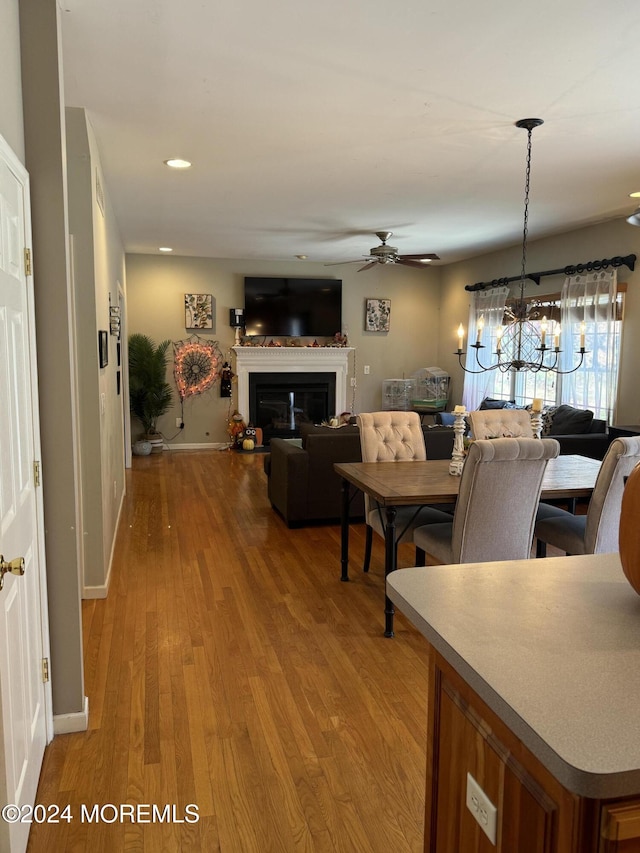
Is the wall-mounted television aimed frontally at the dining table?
yes

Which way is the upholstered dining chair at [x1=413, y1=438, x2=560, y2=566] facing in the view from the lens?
facing away from the viewer and to the left of the viewer

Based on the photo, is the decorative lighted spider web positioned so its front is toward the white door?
yes

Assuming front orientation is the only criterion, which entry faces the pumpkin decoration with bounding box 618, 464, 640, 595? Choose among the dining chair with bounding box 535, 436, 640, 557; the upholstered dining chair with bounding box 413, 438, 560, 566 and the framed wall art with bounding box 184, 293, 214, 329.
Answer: the framed wall art

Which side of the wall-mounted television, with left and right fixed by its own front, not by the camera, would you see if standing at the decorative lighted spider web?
right

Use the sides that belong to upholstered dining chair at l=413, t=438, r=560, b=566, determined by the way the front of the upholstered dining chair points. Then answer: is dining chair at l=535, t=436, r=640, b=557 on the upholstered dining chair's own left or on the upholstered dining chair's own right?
on the upholstered dining chair's own right

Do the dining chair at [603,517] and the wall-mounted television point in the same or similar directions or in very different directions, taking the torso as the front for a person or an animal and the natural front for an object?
very different directions

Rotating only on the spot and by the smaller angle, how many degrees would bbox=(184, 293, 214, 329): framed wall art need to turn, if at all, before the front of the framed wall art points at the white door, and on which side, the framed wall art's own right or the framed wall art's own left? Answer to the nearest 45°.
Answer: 0° — it already faces it
